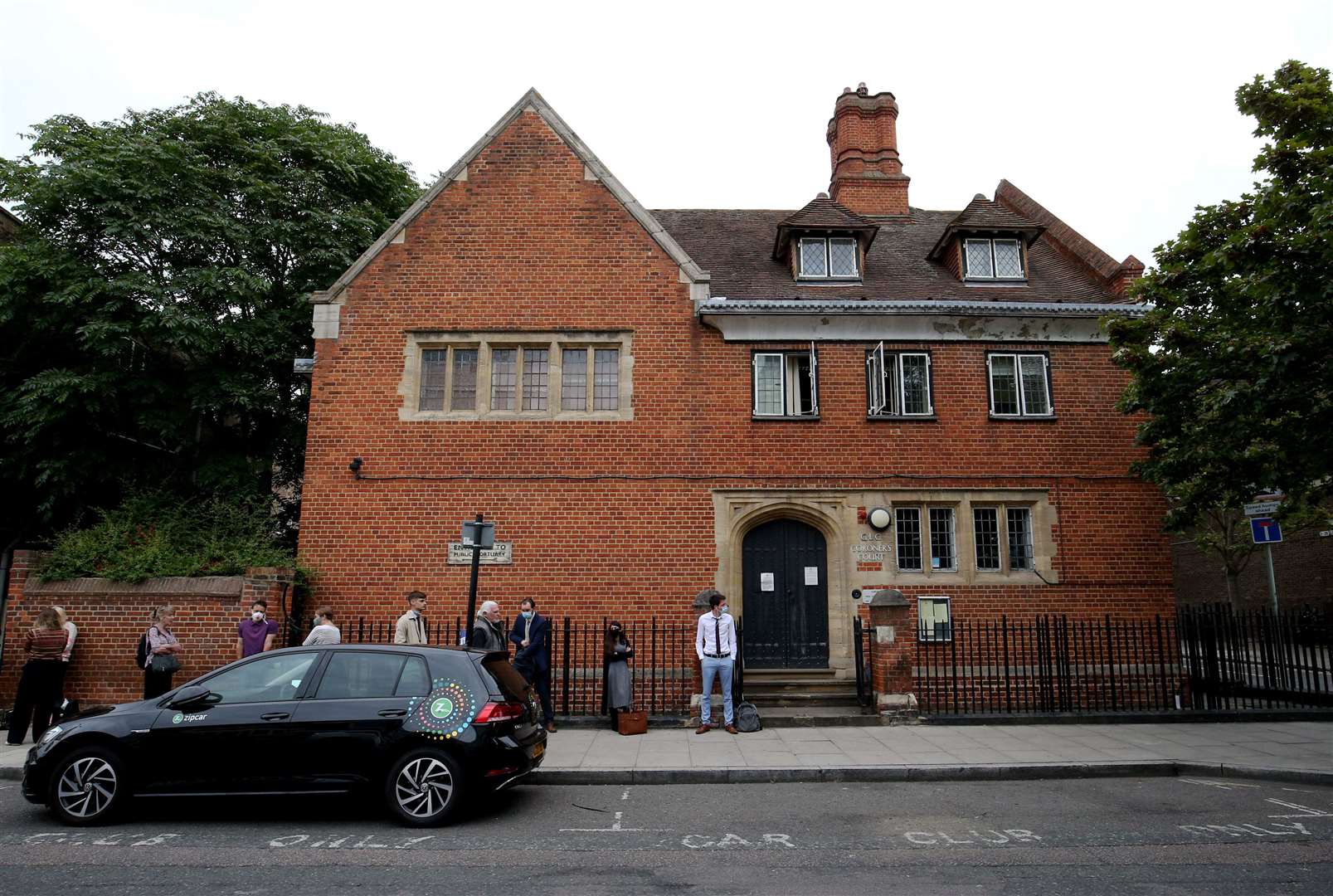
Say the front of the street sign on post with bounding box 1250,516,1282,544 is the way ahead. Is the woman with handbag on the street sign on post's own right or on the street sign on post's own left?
on the street sign on post's own right

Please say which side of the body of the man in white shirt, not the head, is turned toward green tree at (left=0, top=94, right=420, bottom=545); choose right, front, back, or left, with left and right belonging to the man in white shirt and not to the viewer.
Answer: right

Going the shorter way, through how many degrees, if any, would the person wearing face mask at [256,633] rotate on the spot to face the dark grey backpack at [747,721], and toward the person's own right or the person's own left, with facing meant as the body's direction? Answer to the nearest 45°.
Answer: approximately 45° to the person's own left

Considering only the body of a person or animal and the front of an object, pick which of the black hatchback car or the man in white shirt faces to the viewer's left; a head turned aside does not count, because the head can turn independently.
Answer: the black hatchback car

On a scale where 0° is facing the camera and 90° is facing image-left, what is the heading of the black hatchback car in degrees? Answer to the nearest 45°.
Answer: approximately 90°

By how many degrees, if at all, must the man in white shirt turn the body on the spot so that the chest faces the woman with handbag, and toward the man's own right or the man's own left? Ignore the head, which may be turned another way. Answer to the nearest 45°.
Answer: approximately 90° to the man's own right

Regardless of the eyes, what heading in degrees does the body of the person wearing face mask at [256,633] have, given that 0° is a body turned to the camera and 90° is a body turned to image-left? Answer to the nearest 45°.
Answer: approximately 0°

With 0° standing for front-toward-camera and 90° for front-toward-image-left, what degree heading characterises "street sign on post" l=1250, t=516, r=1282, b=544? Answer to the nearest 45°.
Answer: approximately 0°

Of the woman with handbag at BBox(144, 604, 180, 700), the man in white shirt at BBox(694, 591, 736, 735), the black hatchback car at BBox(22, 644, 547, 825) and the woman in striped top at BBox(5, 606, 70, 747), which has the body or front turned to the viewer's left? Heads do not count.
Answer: the black hatchback car

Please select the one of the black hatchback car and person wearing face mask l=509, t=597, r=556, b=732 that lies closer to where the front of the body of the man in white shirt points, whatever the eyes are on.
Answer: the black hatchback car
